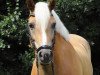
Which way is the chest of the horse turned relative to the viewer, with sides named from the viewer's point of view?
facing the viewer and to the left of the viewer
